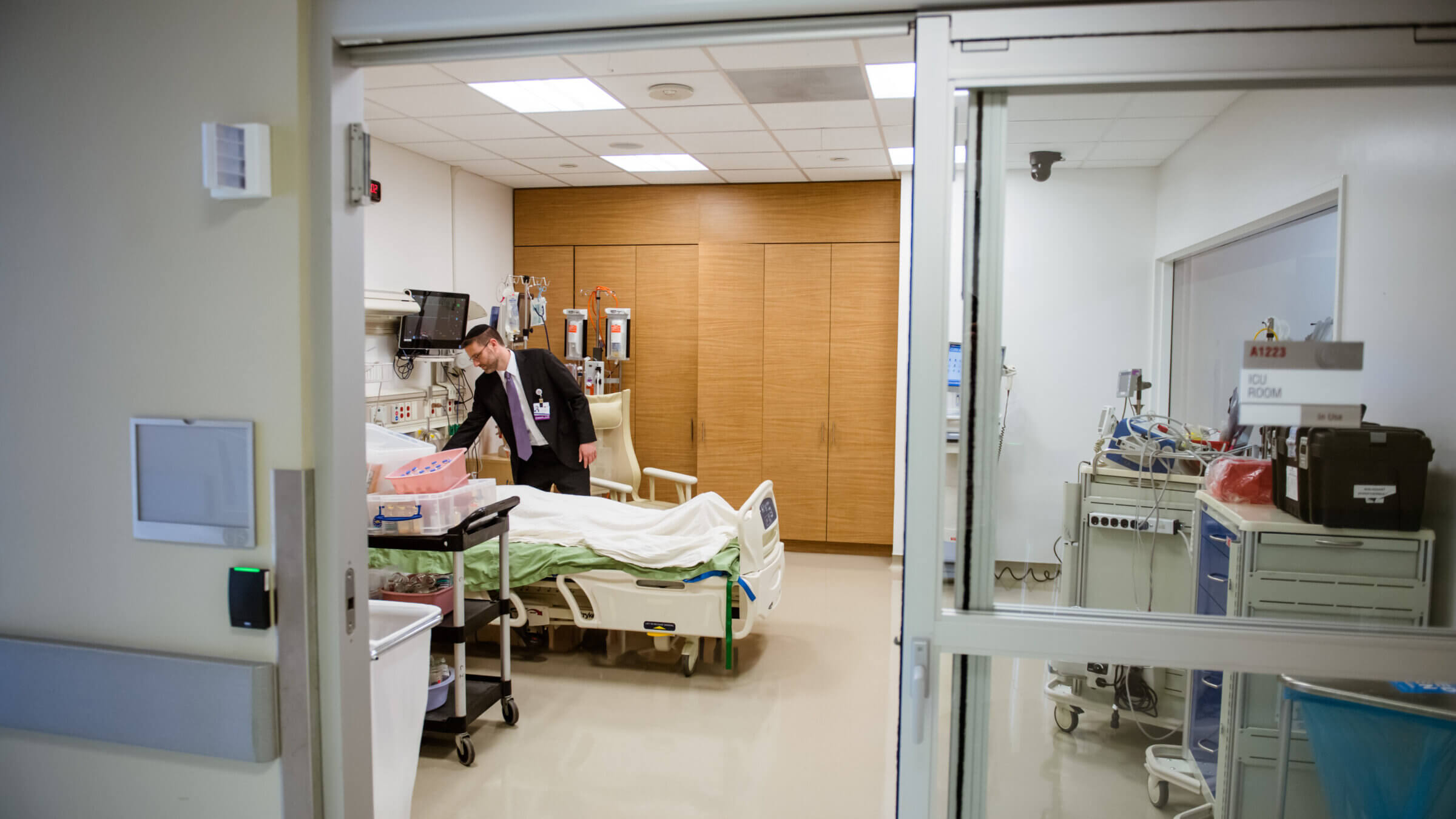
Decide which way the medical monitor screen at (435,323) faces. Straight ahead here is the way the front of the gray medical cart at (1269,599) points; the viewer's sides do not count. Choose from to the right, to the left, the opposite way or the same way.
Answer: the opposite way

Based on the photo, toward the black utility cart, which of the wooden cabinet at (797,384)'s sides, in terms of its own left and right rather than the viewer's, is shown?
front

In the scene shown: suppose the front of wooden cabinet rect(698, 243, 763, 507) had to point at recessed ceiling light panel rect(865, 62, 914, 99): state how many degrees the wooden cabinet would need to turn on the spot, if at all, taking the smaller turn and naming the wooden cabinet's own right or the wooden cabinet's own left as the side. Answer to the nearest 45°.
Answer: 0° — it already faces it

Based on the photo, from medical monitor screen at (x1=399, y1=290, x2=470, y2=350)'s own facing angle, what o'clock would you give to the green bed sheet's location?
The green bed sheet is roughly at 1 o'clock from the medical monitor screen.

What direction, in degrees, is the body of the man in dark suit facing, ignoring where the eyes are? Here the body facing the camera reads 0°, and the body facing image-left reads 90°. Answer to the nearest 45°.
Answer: approximately 45°

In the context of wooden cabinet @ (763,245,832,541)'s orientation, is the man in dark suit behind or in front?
in front

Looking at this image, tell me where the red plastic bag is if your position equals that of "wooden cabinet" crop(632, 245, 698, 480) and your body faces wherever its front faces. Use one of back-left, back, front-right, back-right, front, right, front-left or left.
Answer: front

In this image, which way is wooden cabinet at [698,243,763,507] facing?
toward the camera

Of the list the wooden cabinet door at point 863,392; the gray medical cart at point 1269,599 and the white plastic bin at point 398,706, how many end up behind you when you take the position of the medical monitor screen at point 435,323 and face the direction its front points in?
0

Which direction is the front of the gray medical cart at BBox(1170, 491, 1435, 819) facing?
to the viewer's left

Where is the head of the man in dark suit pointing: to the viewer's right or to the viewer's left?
to the viewer's left

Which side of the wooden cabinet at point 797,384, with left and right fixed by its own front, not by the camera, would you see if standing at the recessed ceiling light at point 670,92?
front

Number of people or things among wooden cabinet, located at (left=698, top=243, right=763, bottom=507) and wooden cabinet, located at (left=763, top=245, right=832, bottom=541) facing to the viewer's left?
0

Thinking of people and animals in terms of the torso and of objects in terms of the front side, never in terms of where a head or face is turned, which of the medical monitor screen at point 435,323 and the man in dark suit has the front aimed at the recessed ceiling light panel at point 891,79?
the medical monitor screen

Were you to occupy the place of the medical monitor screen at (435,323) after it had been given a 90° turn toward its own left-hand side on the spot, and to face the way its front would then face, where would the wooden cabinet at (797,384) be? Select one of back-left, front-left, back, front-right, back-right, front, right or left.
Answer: front-right

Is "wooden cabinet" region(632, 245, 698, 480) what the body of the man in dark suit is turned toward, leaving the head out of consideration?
no
